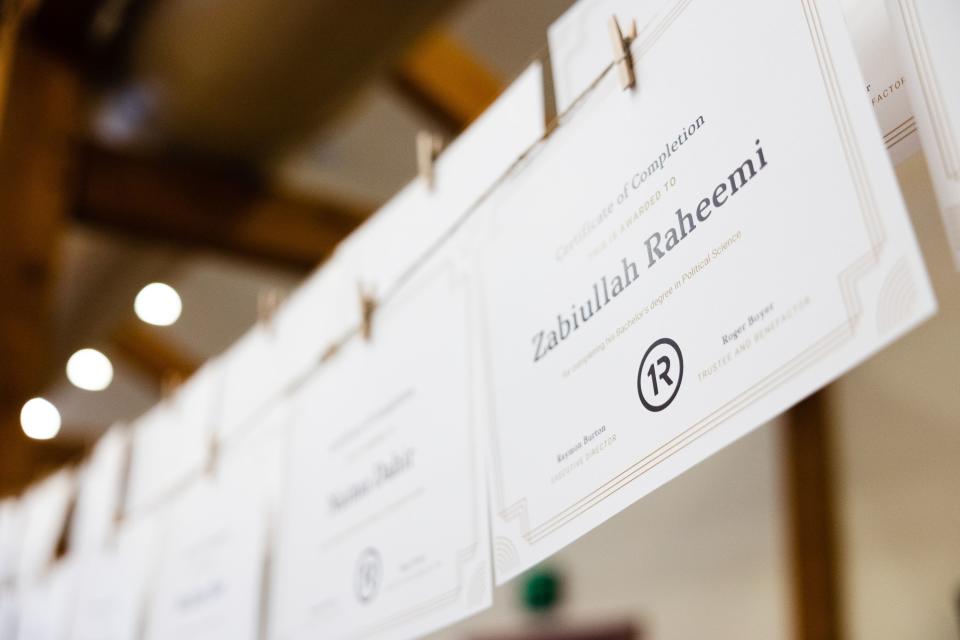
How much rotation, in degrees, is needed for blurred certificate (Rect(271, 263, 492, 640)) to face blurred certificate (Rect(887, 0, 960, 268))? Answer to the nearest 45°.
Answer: approximately 90° to its left

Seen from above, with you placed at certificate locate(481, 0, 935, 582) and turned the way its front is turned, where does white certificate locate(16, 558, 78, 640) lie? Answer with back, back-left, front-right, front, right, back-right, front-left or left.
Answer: right

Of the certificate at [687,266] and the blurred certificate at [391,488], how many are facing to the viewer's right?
0

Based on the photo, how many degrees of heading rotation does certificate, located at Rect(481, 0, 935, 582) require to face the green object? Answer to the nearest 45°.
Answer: approximately 135° to its right

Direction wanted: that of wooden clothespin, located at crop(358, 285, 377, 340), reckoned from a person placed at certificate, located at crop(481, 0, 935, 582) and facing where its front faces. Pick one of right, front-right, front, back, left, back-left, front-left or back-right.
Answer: right

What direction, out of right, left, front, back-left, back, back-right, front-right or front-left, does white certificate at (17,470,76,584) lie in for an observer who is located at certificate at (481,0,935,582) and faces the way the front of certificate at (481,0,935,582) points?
right

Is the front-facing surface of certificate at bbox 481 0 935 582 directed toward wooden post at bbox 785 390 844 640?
no

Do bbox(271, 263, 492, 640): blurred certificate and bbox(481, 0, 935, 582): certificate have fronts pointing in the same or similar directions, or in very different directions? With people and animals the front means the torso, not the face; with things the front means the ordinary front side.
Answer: same or similar directions

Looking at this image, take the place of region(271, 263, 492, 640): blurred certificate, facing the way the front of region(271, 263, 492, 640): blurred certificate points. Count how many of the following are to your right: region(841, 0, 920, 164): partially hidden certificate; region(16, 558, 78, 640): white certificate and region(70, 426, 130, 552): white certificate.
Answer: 2

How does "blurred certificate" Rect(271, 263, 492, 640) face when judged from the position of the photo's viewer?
facing the viewer and to the left of the viewer

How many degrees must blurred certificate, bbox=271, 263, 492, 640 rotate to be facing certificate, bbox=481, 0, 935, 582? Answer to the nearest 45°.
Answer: approximately 90° to its left

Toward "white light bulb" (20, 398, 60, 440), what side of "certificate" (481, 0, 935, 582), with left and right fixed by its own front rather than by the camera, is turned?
right

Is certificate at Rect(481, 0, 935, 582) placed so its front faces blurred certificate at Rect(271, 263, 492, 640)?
no

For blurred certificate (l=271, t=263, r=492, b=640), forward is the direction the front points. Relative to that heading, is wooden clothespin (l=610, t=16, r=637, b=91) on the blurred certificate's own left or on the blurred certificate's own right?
on the blurred certificate's own left

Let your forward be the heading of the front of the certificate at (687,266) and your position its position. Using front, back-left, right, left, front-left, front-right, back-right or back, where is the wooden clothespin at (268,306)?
right

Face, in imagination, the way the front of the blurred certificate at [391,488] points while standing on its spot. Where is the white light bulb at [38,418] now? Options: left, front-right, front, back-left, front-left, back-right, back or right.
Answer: right

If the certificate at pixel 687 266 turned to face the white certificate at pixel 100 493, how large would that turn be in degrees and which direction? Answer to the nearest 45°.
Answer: approximately 90° to its right

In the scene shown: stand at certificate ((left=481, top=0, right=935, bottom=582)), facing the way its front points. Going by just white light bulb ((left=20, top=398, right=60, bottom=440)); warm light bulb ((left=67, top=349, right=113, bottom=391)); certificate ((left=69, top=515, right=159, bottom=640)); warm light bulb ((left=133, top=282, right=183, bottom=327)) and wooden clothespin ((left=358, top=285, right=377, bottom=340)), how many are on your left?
0
